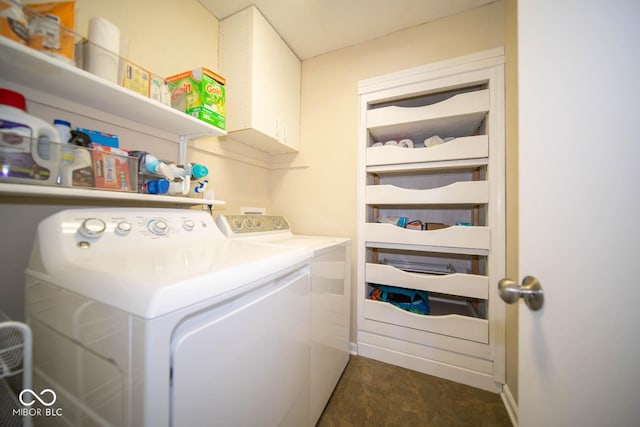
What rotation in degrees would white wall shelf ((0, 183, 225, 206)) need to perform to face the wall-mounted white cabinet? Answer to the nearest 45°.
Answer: approximately 45° to its left

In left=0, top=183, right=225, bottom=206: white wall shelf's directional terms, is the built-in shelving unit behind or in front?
in front

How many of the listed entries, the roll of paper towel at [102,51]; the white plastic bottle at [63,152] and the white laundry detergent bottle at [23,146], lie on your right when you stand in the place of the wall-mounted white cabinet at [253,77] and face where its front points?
3

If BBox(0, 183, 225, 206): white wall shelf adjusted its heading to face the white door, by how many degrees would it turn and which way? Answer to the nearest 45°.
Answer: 0° — it already faces it
